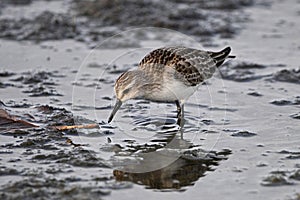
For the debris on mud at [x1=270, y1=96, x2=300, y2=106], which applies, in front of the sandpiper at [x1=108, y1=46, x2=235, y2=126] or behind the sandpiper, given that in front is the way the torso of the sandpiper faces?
behind

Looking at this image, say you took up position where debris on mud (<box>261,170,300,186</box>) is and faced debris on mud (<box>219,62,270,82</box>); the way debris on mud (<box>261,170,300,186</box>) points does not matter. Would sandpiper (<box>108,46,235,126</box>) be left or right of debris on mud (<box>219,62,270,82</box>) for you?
left

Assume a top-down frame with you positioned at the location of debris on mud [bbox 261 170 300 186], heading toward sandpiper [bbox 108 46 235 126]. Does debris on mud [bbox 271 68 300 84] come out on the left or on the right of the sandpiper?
right

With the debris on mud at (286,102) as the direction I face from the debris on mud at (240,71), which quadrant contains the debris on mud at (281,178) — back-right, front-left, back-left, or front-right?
front-right

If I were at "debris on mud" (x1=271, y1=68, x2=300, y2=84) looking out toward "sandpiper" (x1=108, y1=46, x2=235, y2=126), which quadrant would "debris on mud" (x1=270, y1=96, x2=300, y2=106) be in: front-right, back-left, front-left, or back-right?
front-left

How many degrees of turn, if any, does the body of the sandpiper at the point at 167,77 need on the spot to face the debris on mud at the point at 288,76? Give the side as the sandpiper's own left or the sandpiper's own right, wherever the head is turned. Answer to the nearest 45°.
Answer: approximately 135° to the sandpiper's own right

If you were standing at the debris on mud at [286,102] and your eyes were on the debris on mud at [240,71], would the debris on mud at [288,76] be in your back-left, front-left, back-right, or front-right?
front-right

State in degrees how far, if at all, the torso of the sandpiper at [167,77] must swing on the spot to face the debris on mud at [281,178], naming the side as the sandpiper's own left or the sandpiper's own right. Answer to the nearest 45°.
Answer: approximately 135° to the sandpiper's own left

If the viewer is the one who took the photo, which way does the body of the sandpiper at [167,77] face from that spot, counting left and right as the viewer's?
facing to the left of the viewer

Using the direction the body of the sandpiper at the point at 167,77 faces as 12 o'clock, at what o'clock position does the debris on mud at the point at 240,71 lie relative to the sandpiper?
The debris on mud is roughly at 4 o'clock from the sandpiper.

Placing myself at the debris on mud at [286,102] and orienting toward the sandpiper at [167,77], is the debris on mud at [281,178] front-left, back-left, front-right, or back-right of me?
front-left
